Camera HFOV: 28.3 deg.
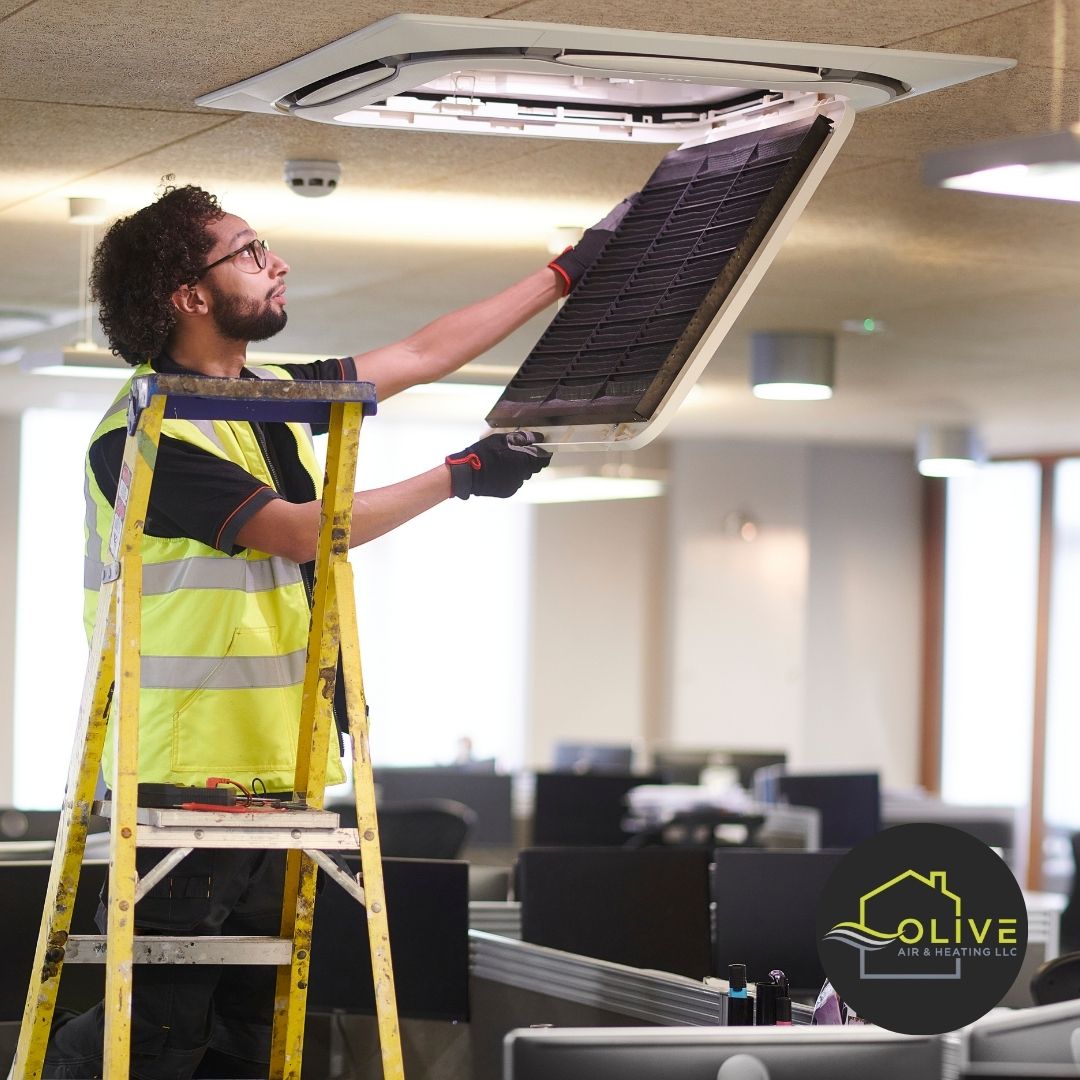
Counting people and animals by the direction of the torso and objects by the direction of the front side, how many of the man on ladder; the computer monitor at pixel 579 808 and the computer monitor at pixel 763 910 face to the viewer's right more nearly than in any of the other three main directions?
1

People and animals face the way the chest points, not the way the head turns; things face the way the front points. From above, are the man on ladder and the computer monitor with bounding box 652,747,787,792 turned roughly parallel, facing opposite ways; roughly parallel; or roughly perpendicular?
roughly perpendicular

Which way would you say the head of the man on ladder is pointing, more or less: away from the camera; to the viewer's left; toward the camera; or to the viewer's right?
to the viewer's right

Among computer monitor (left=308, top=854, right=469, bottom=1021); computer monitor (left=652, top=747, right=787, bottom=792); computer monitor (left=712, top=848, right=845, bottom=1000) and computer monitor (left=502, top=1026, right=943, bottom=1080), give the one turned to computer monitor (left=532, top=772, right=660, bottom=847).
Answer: computer monitor (left=502, top=1026, right=943, bottom=1080)

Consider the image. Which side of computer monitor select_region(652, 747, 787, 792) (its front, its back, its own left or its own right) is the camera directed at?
back
